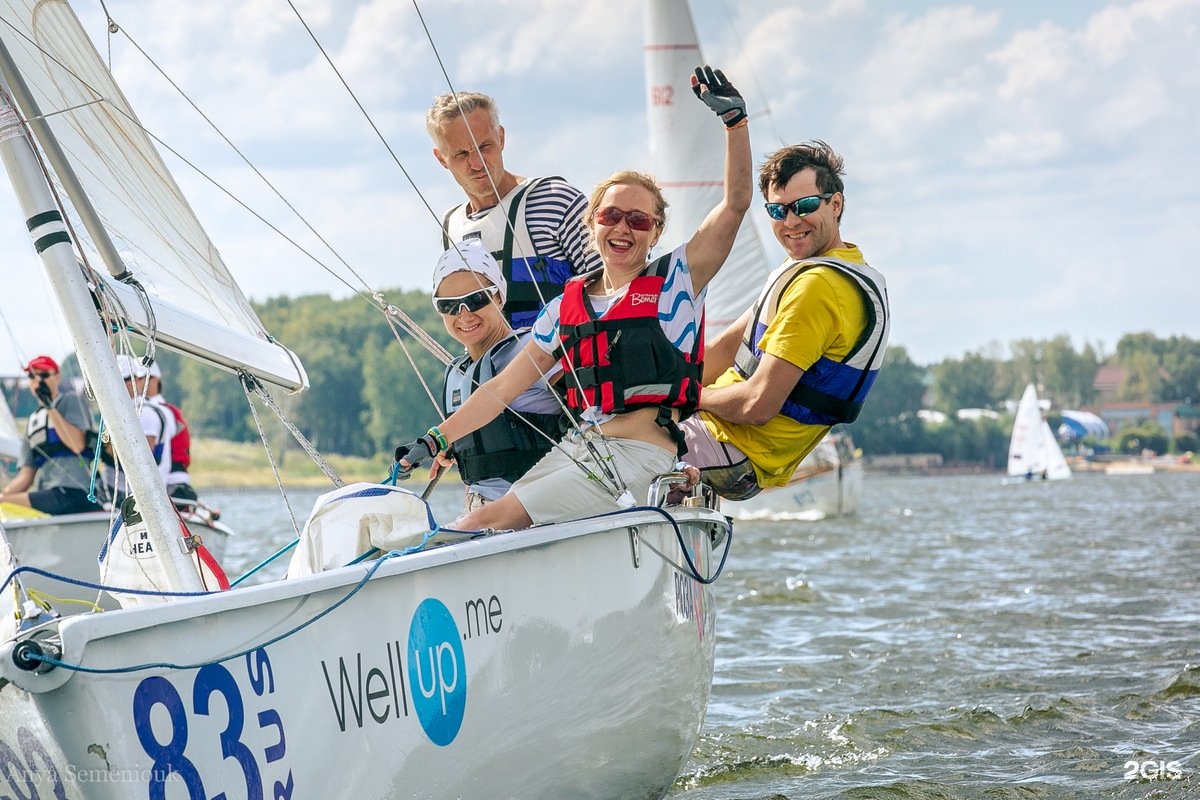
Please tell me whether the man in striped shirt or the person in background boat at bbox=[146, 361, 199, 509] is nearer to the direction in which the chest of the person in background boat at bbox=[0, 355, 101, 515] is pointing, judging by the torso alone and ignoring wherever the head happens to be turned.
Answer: the man in striped shirt

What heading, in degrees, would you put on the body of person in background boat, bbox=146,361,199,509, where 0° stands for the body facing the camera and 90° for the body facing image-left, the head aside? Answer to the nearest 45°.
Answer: approximately 90°

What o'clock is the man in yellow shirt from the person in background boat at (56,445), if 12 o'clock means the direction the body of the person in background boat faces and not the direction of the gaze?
The man in yellow shirt is roughly at 10 o'clock from the person in background boat.

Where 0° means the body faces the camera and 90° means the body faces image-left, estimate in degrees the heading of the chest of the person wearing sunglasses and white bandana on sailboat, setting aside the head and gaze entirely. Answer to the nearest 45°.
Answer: approximately 45°
